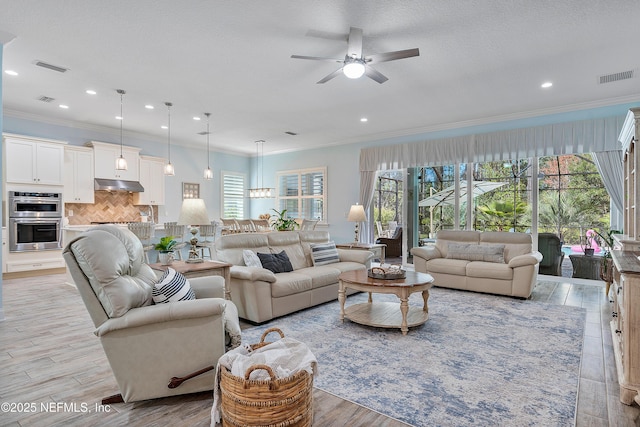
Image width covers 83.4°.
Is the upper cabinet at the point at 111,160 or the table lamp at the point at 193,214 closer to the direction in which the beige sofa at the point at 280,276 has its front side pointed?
the table lamp

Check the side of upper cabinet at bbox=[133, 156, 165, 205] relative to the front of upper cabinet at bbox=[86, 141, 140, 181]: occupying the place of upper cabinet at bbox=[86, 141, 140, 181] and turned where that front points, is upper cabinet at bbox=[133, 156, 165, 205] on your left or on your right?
on your left

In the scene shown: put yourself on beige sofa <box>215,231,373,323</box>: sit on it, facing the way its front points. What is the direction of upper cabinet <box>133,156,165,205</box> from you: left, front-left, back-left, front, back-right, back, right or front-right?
back

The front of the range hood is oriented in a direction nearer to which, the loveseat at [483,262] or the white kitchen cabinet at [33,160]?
the loveseat

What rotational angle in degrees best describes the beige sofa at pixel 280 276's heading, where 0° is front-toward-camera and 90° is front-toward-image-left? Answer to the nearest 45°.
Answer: approximately 315°

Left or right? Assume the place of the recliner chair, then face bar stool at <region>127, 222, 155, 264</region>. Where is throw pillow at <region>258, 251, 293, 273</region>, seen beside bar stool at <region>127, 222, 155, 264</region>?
right

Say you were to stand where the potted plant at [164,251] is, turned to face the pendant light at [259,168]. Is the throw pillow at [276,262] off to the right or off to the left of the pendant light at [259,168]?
right

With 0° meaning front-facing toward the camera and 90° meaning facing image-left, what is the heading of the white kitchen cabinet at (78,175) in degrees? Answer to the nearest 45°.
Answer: approximately 0°

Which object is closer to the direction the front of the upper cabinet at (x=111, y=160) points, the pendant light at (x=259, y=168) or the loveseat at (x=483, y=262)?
the loveseat

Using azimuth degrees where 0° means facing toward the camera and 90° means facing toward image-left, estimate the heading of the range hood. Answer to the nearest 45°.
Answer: approximately 315°
